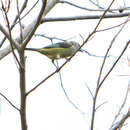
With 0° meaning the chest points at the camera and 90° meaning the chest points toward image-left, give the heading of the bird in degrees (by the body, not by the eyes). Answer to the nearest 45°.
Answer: approximately 270°
